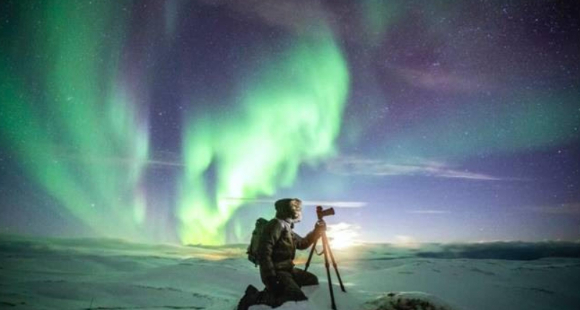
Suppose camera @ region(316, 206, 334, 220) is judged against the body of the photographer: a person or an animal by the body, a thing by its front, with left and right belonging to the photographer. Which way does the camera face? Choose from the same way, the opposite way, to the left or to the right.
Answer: the same way

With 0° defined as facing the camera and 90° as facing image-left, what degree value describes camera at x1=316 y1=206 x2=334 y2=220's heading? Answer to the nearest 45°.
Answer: approximately 270°

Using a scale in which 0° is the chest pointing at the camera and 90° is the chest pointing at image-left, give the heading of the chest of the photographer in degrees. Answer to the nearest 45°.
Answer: approximately 270°

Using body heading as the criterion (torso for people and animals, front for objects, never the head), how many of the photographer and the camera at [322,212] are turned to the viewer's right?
2

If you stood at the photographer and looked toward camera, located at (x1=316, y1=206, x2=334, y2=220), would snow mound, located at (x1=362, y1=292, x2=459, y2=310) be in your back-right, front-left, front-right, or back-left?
front-right

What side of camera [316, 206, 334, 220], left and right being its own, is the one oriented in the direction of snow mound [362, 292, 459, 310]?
front
